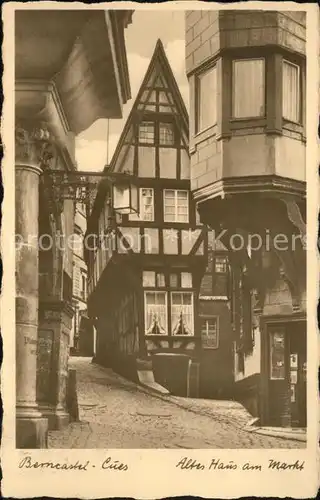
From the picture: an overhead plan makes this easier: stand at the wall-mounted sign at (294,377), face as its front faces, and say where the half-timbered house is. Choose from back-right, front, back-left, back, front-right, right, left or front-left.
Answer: right

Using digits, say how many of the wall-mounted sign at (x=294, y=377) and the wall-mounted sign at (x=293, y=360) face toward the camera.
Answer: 2

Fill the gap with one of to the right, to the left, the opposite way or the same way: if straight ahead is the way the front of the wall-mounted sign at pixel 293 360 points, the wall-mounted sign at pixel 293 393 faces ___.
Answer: the same way

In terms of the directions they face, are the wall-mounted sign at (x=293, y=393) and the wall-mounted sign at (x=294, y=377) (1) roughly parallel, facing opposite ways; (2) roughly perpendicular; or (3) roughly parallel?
roughly parallel

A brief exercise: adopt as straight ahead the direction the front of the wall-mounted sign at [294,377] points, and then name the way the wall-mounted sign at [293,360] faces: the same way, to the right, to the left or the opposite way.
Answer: the same way

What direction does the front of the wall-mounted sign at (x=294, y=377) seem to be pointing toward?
toward the camera

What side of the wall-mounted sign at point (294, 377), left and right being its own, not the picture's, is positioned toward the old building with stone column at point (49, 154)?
right

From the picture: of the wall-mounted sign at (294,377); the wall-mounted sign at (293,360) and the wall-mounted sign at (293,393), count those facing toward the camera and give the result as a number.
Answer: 3

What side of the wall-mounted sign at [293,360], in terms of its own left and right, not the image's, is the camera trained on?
front

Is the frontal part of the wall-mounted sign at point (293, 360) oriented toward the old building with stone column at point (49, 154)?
no

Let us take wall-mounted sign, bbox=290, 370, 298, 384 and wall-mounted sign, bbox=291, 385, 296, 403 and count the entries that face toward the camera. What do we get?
2

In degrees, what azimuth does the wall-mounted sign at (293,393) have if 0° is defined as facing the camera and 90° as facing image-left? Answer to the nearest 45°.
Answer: approximately 0°

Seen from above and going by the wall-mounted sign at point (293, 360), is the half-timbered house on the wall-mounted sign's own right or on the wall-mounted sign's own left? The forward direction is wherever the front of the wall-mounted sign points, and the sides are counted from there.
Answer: on the wall-mounted sign's own right
